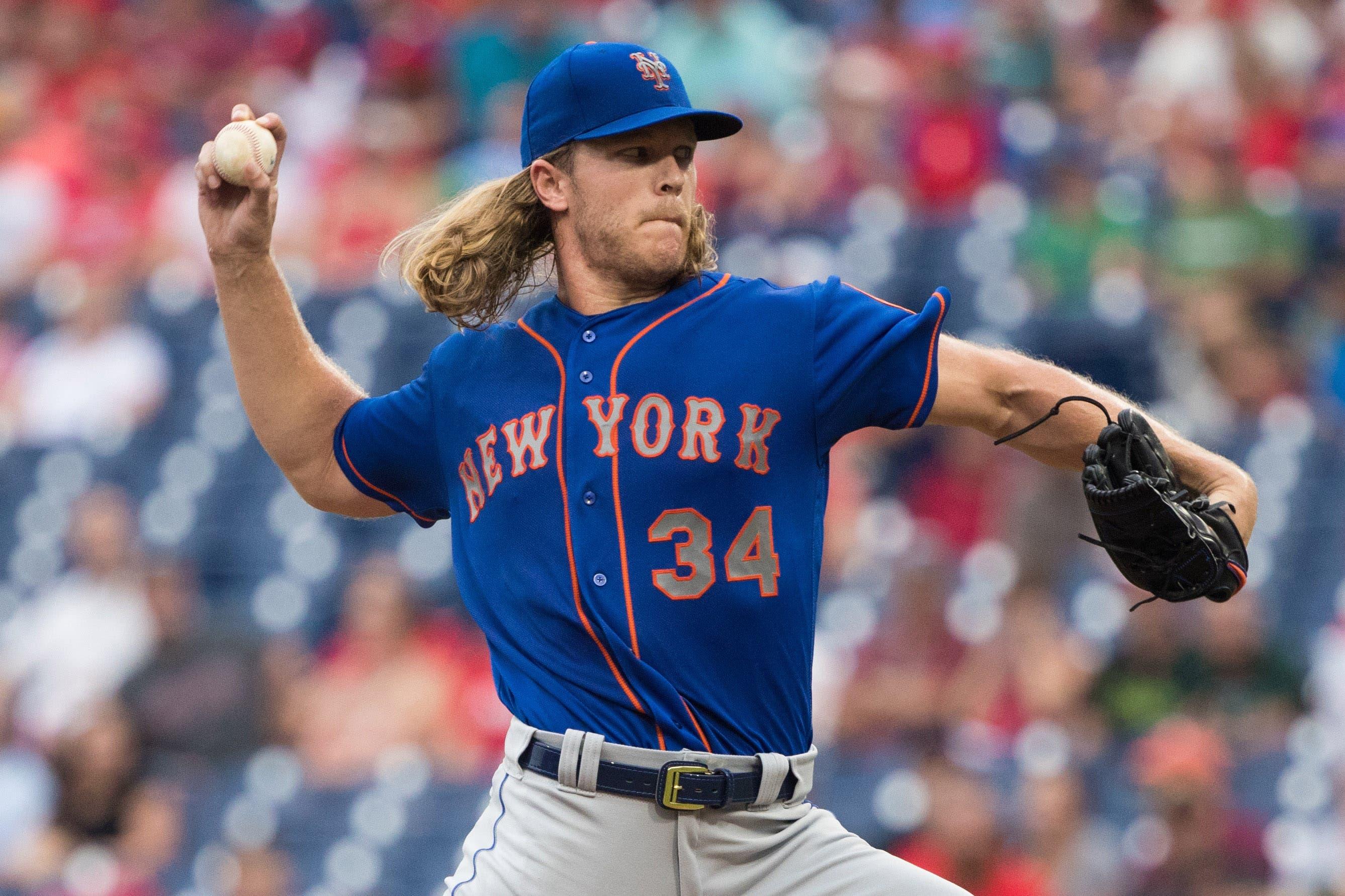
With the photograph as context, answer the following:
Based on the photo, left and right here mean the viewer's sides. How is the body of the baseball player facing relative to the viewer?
facing the viewer

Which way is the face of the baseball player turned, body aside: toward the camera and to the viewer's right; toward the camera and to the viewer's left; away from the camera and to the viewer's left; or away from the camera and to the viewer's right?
toward the camera and to the viewer's right
